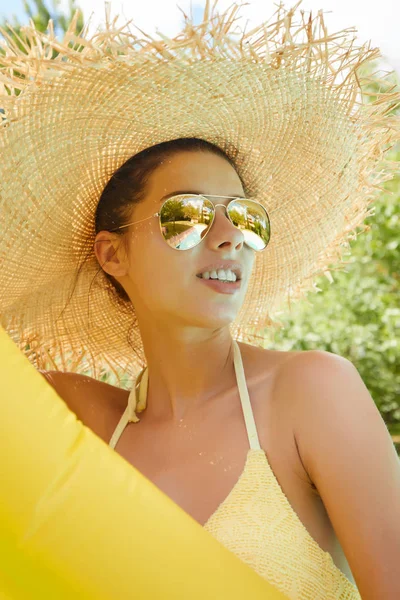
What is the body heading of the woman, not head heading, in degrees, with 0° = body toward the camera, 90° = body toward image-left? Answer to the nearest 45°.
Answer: approximately 0°
